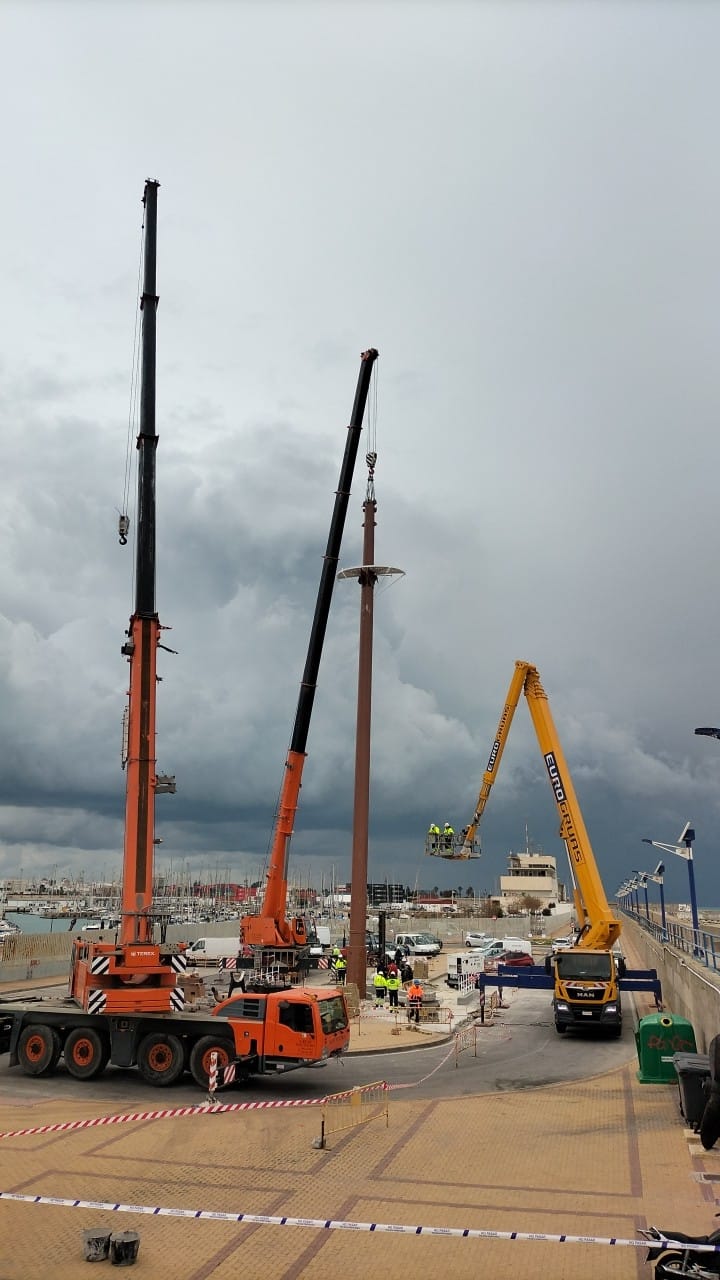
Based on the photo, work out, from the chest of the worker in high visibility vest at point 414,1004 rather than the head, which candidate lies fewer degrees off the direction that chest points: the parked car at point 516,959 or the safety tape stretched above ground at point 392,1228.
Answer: the parked car

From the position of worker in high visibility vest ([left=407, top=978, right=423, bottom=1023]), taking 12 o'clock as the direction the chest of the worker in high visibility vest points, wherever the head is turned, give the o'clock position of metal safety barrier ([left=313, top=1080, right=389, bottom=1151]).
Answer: The metal safety barrier is roughly at 12 o'clock from the worker in high visibility vest.

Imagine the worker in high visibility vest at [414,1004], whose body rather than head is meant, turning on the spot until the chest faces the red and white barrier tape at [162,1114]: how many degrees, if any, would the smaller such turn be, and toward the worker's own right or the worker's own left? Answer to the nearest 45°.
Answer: approximately 180°

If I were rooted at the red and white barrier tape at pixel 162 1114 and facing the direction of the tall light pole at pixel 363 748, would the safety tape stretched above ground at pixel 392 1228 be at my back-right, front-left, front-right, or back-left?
back-right

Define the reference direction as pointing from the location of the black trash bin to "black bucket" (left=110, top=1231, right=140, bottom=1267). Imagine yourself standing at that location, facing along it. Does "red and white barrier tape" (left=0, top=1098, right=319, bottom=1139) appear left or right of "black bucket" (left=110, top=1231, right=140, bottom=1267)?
right

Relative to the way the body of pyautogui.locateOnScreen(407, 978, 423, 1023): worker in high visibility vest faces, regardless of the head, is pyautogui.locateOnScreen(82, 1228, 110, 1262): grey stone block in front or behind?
in front
